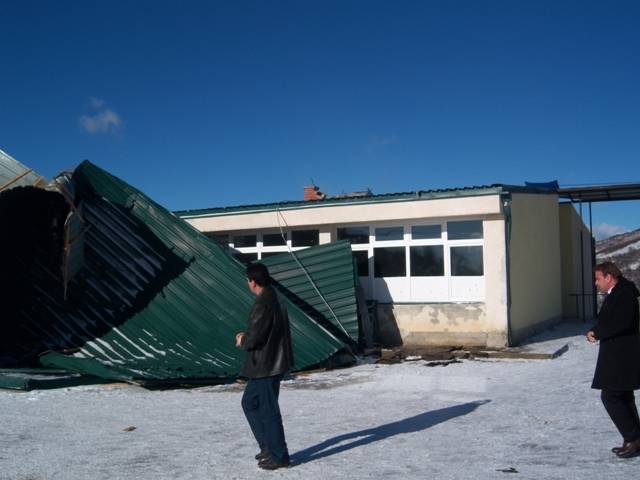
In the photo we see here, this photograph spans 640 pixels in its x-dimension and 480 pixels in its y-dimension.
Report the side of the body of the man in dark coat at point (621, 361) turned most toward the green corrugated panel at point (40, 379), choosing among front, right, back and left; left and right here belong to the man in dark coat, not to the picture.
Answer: front

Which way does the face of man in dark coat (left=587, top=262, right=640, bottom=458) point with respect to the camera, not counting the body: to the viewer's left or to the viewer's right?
to the viewer's left

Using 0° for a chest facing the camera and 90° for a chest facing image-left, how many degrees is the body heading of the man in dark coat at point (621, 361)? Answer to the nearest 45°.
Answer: approximately 90°

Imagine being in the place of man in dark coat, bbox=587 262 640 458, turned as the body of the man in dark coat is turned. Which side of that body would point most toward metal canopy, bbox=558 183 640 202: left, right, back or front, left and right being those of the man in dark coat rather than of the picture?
right

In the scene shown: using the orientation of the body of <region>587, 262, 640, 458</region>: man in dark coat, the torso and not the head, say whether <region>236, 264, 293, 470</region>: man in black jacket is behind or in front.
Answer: in front
